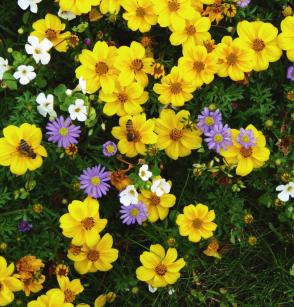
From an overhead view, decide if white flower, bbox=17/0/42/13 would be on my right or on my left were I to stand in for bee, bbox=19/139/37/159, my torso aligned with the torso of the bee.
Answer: on my left

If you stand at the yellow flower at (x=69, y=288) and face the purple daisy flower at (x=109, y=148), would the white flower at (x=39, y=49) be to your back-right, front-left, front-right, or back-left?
front-left
